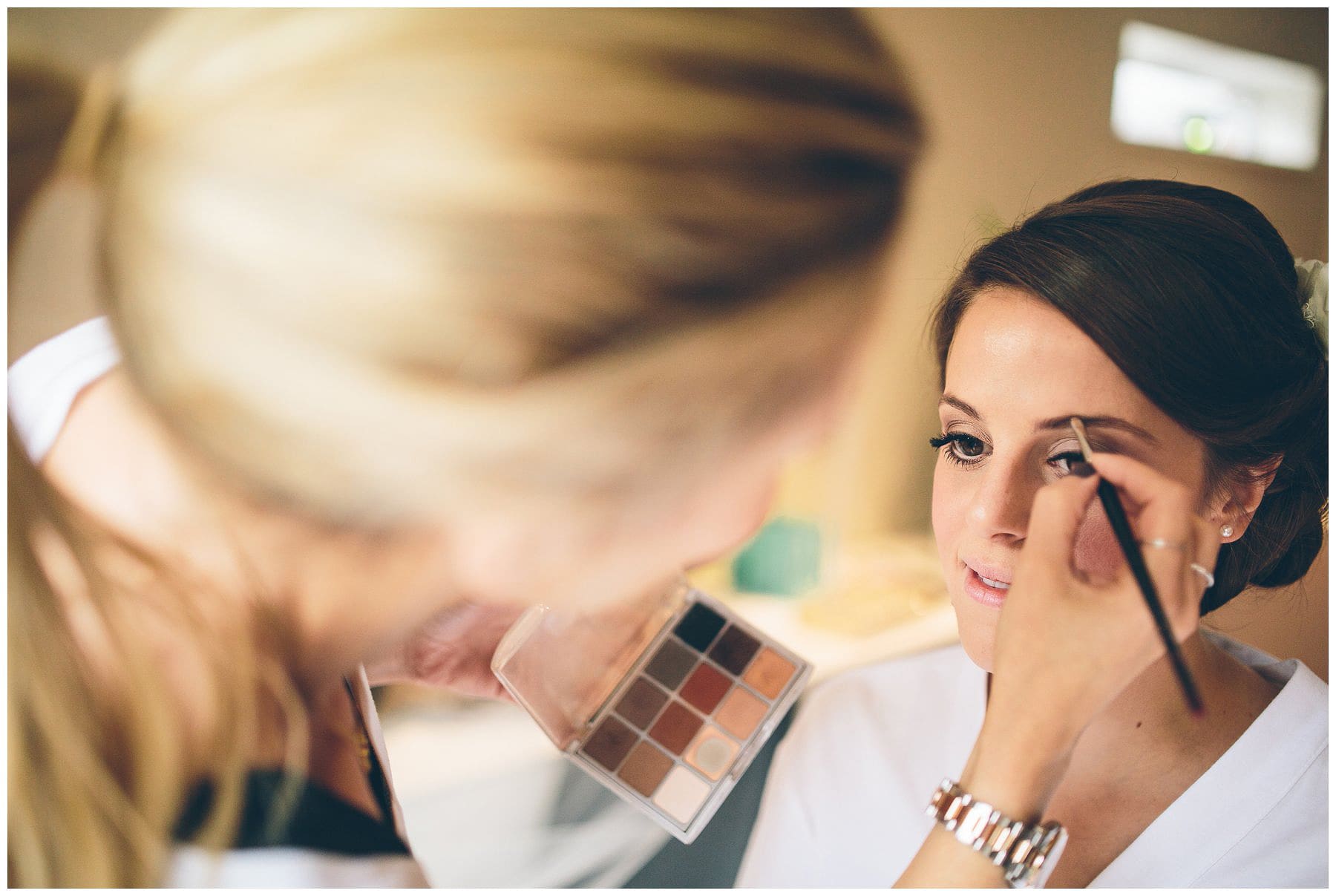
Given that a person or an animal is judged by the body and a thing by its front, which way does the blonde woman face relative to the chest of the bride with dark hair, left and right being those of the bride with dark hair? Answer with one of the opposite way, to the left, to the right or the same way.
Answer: the opposite way

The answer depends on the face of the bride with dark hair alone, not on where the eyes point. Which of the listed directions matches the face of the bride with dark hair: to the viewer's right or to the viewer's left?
to the viewer's left

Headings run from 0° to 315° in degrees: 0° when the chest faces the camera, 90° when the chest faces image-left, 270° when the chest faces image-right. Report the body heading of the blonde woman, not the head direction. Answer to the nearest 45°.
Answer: approximately 270°

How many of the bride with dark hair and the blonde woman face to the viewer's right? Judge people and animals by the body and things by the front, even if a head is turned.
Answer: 1

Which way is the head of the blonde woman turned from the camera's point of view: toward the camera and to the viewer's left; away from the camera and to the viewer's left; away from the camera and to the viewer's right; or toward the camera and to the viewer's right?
away from the camera and to the viewer's right

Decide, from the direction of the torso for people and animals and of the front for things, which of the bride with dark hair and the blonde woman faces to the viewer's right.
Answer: the blonde woman
